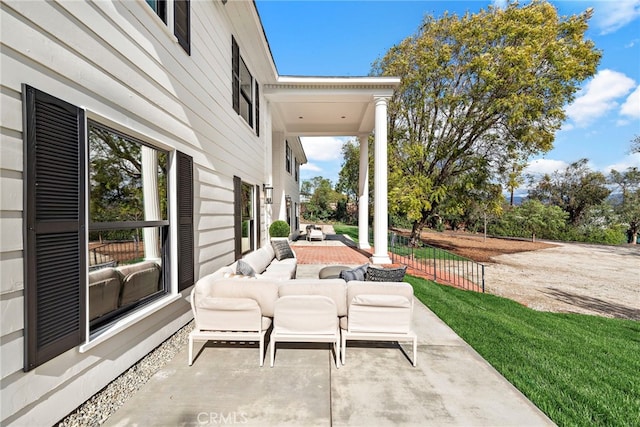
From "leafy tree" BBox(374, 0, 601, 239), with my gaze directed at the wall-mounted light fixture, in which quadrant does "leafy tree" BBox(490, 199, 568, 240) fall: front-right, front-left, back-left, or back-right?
back-right

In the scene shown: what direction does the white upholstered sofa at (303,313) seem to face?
away from the camera

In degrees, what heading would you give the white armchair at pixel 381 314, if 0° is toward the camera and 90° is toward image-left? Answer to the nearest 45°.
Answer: approximately 180°

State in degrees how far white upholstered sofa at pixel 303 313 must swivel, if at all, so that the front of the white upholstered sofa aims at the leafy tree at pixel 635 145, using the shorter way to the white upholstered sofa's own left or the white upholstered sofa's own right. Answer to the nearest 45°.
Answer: approximately 45° to the white upholstered sofa's own right

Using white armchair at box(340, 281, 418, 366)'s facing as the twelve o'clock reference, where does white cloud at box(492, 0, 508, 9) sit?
The white cloud is roughly at 1 o'clock from the white armchair.
